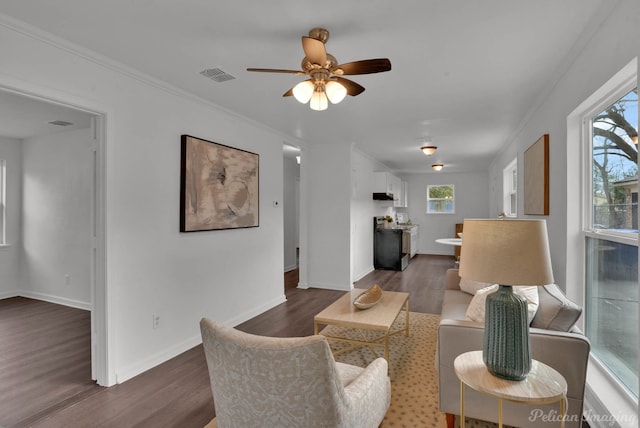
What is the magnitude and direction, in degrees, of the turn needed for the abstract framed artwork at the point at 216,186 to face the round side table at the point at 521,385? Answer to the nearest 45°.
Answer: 0° — it already faces it

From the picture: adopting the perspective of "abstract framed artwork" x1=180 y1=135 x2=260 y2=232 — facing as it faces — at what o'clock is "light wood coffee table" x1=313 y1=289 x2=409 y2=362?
The light wood coffee table is roughly at 12 o'clock from the abstract framed artwork.

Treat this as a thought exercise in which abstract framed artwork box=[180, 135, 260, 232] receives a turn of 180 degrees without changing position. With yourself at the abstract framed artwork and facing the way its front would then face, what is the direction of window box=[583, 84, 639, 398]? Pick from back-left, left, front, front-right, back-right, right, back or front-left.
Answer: back

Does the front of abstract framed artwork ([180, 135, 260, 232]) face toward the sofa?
yes

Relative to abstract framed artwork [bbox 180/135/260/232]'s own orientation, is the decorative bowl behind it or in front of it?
in front

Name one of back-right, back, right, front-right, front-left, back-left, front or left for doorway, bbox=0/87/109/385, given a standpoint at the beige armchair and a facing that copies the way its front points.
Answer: left

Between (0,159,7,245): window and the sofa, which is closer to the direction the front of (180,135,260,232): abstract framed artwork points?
the sofa

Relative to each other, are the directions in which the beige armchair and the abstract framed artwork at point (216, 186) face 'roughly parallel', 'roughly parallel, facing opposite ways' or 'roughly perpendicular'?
roughly perpendicular

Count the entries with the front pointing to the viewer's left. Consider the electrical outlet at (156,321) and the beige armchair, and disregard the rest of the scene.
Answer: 0

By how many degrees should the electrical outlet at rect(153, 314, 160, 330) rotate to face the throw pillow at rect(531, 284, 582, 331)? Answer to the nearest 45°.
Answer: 0° — it already faces it

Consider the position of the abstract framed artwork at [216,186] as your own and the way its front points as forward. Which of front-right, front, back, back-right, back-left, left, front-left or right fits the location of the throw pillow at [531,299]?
front

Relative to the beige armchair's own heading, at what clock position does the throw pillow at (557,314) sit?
The throw pillow is roughly at 1 o'clock from the beige armchair.

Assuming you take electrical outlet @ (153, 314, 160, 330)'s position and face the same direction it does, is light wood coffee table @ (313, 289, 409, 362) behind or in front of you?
in front

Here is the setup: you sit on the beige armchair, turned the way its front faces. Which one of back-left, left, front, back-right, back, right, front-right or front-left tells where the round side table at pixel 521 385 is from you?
front-right
